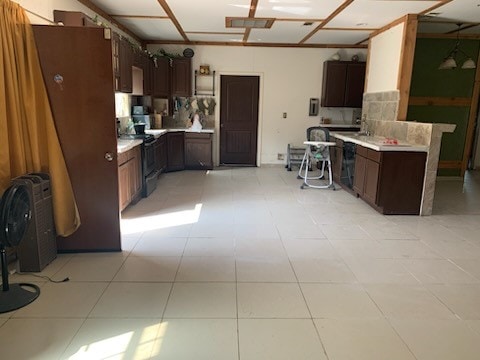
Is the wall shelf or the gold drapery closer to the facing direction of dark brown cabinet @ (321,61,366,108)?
the gold drapery

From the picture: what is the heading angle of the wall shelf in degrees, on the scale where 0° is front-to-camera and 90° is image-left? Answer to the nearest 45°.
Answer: approximately 0°

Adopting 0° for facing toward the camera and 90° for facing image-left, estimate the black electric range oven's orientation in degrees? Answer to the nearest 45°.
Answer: approximately 270°

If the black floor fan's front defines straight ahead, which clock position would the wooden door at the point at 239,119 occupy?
The wooden door is roughly at 9 o'clock from the black floor fan.

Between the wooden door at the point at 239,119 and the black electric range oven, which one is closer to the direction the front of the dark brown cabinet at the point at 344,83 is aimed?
the black electric range oven

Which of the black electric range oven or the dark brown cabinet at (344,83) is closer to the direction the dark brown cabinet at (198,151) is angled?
the black electric range oven

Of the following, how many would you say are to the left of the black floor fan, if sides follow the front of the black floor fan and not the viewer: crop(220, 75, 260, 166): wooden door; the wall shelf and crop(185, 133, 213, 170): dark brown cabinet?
3

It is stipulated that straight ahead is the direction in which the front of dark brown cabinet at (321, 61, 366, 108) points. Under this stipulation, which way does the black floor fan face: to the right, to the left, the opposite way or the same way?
to the left

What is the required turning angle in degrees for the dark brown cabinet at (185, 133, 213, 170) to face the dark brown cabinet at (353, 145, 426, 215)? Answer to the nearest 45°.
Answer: approximately 45° to its left

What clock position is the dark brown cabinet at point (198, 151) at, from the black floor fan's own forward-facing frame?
The dark brown cabinet is roughly at 9 o'clock from the black floor fan.

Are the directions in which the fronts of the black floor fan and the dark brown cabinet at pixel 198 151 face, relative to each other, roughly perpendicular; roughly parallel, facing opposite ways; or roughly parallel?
roughly perpendicular

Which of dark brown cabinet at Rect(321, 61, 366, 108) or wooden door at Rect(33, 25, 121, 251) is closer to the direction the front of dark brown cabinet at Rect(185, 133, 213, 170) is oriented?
the wooden door

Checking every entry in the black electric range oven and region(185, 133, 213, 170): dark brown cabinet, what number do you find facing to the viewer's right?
1
